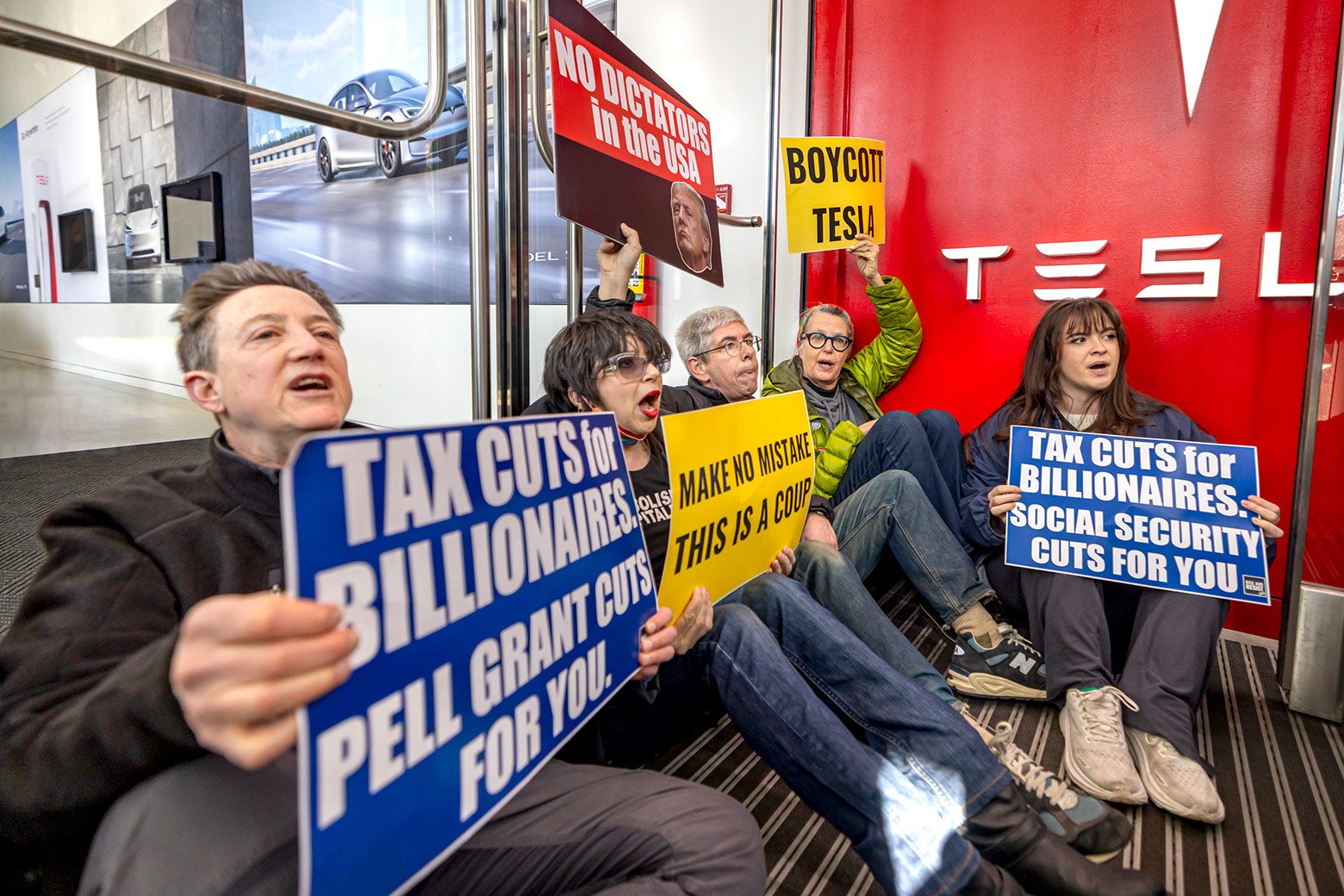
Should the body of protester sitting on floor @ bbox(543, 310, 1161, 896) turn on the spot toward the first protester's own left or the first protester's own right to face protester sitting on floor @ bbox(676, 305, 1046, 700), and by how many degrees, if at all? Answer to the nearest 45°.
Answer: approximately 135° to the first protester's own left

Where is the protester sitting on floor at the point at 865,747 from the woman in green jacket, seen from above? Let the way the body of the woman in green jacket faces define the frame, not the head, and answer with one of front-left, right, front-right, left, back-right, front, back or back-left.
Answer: front-right

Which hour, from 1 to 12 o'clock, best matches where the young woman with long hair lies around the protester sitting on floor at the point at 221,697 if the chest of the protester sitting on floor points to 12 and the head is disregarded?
The young woman with long hair is roughly at 10 o'clock from the protester sitting on floor.

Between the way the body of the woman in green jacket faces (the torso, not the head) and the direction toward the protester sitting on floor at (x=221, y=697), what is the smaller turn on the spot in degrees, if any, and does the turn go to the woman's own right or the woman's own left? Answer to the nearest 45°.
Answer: approximately 45° to the woman's own right

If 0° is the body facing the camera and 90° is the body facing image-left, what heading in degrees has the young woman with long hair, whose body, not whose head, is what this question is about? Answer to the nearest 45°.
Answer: approximately 0°
